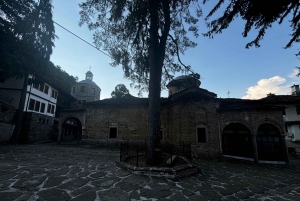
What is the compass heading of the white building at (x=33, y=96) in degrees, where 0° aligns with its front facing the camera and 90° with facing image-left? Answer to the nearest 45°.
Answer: approximately 315°

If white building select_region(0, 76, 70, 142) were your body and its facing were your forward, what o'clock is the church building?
The church building is roughly at 12 o'clock from the white building.

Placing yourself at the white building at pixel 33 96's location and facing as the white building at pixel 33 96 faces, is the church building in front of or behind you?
in front

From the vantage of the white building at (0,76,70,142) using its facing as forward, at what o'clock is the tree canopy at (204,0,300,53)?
The tree canopy is roughly at 1 o'clock from the white building.

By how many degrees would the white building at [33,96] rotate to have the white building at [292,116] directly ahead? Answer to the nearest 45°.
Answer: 0° — it already faces it
